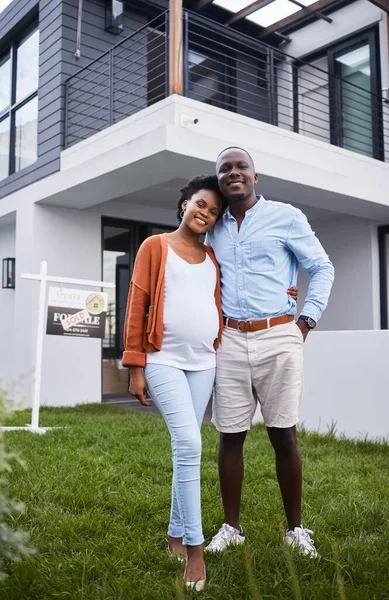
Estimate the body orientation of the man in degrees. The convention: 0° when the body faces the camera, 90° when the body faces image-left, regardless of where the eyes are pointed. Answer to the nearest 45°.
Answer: approximately 45°

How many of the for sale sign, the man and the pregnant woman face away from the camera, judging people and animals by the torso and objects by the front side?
0

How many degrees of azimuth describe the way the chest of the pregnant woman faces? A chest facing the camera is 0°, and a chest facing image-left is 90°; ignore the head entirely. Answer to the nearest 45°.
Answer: approximately 315°

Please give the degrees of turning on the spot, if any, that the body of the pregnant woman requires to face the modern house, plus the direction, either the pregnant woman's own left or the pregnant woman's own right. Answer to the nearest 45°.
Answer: approximately 135° to the pregnant woman's own left

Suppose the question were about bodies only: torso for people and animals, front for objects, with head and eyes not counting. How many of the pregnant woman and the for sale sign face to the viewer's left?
0

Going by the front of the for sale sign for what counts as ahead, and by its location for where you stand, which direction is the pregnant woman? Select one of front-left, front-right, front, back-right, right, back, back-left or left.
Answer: front

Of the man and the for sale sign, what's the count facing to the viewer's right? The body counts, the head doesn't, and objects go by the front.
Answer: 0

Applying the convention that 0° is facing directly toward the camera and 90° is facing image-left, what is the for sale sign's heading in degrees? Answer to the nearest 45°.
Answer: approximately 0°
